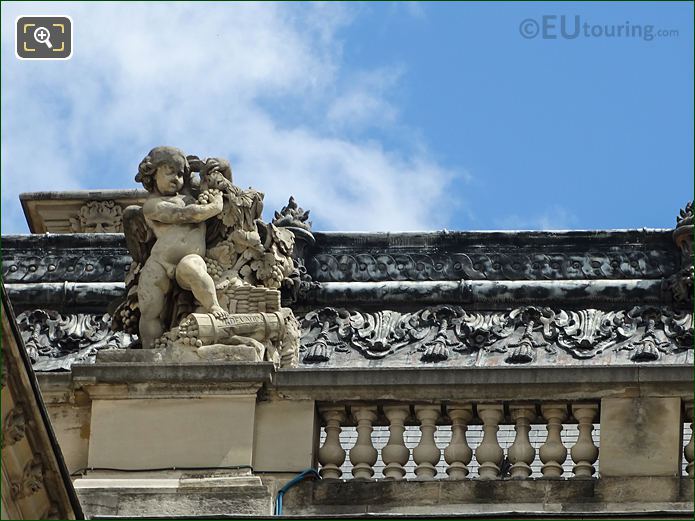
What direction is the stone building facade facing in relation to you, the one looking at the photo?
facing the viewer
